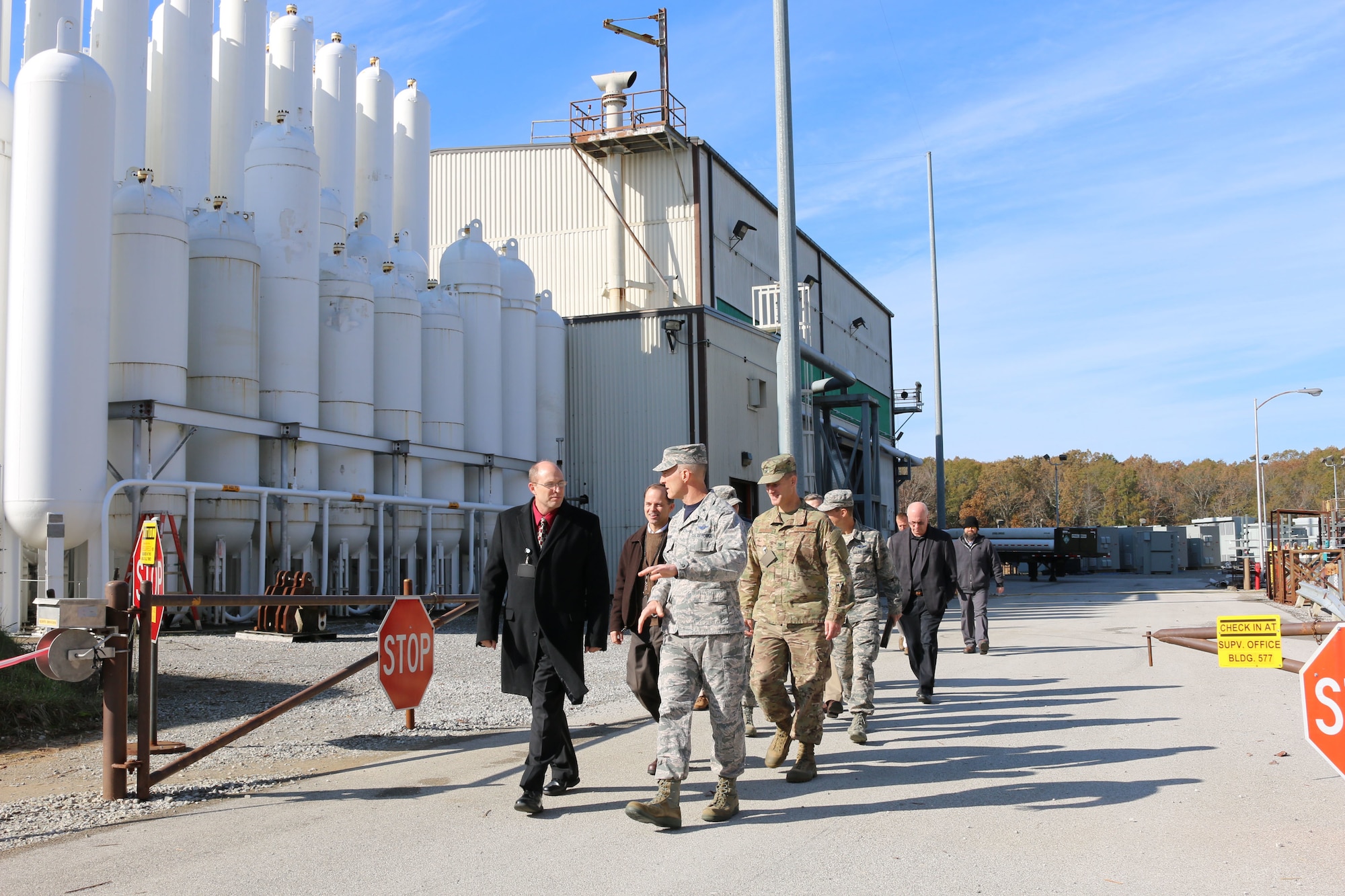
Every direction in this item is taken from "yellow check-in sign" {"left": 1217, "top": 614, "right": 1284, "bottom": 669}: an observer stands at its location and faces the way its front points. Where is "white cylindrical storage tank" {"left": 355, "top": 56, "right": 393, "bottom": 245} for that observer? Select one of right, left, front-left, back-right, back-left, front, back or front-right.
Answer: back-right

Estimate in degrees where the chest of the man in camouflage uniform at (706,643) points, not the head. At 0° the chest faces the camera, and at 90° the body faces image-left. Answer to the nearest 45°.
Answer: approximately 45°

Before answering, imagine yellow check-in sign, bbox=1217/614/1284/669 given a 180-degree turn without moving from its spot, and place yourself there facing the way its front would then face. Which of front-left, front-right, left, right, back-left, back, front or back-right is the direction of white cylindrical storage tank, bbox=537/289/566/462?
front-left

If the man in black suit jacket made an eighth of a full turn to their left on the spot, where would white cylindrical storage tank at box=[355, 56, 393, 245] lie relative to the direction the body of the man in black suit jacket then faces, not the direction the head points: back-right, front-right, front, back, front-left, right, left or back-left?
back

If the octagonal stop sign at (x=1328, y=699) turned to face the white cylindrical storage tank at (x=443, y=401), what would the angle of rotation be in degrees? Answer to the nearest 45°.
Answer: approximately 135° to its right

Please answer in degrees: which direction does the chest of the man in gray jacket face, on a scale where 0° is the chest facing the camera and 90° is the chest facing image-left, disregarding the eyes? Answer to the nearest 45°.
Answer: approximately 0°

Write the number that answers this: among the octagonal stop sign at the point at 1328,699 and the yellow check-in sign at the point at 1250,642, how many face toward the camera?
2

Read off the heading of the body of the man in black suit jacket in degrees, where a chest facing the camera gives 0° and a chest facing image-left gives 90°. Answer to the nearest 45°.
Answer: approximately 0°

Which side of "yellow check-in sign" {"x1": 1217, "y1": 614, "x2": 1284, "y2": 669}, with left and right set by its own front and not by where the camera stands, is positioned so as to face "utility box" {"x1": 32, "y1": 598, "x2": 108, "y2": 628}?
right

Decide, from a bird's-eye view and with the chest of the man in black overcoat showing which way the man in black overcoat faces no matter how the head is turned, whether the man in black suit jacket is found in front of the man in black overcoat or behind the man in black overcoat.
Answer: behind

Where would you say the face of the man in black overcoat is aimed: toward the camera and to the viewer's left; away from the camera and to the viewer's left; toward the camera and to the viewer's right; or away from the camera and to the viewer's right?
toward the camera and to the viewer's right
